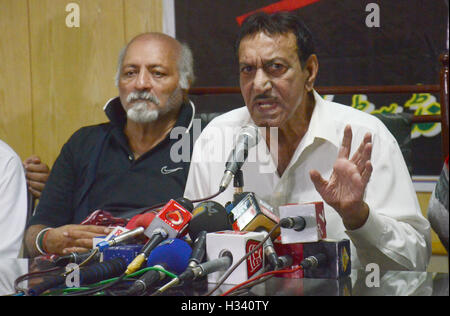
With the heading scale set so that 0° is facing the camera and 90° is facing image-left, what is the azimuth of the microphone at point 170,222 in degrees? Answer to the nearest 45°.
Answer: approximately 225°
